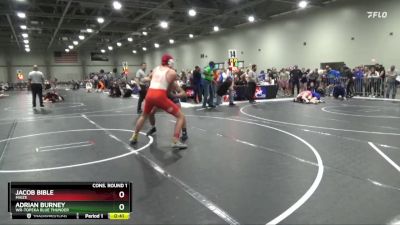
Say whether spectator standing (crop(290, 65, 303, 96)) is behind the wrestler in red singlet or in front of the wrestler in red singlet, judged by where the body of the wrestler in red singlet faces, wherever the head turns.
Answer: in front

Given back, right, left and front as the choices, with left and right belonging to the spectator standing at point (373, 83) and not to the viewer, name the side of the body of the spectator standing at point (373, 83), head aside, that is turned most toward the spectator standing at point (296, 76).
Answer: right

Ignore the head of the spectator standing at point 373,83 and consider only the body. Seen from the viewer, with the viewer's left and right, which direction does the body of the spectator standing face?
facing the viewer

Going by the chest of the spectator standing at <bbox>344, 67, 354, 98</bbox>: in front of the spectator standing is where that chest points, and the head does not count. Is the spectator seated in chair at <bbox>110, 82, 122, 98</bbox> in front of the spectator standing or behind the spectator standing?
in front

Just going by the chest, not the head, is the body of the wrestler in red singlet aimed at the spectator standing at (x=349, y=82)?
yes

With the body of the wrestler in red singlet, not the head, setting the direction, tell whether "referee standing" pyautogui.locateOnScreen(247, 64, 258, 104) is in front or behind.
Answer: in front
